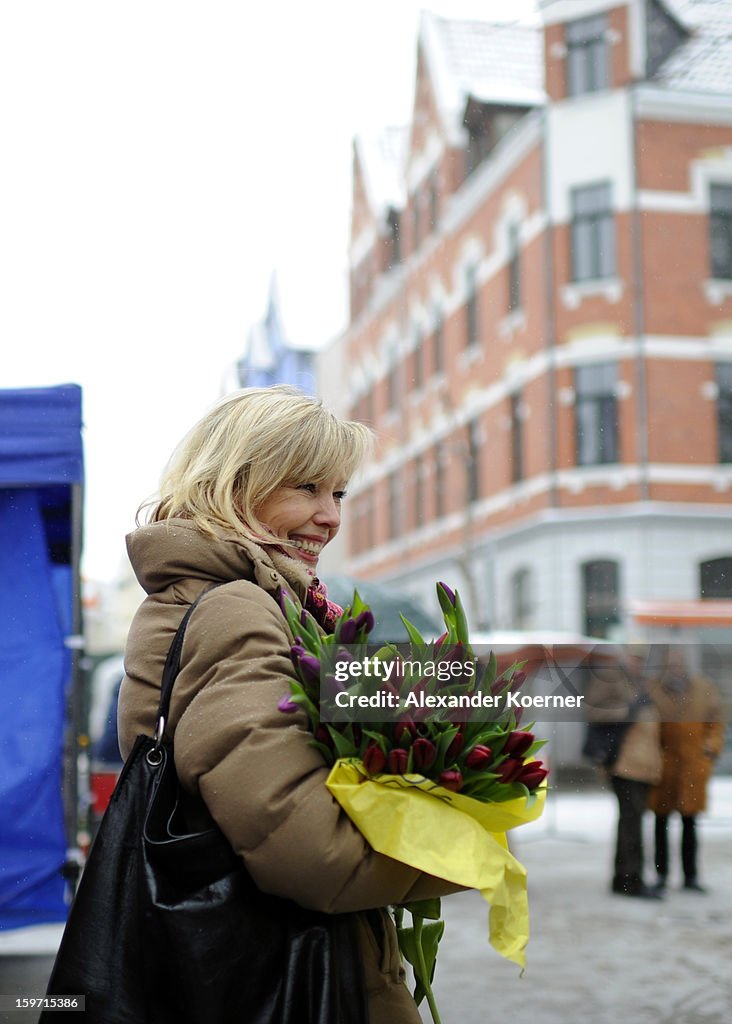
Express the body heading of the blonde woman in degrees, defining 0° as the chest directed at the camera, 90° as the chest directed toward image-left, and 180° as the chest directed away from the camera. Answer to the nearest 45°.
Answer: approximately 270°

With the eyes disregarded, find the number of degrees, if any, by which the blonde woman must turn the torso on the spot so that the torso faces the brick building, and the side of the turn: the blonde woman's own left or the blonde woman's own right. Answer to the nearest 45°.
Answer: approximately 45° to the blonde woman's own left

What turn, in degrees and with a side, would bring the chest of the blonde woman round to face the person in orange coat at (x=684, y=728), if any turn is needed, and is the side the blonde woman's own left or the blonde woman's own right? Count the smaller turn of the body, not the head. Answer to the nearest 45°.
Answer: approximately 45° to the blonde woman's own left
